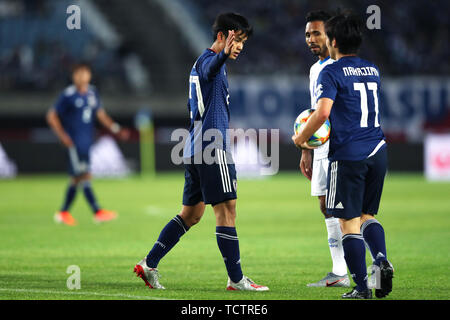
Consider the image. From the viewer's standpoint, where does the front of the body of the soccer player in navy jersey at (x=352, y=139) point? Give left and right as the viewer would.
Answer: facing away from the viewer and to the left of the viewer

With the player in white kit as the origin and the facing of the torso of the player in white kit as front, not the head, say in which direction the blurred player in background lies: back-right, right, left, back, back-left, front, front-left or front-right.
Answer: right

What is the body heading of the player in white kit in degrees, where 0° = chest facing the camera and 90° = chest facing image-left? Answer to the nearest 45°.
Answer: approximately 45°

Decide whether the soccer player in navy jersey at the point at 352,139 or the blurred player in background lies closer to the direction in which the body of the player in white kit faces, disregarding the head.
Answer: the soccer player in navy jersey

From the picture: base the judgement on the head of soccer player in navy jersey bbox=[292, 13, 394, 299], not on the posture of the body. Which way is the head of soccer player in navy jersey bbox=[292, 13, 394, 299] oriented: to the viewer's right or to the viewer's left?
to the viewer's left

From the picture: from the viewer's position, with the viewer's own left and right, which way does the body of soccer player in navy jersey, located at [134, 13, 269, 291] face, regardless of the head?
facing to the right of the viewer

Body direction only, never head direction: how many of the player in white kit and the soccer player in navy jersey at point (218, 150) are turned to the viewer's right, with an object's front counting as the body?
1

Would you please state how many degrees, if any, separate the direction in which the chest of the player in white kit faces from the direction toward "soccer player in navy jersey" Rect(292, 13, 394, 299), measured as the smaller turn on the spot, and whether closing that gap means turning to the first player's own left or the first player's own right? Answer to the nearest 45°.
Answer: approximately 45° to the first player's own left

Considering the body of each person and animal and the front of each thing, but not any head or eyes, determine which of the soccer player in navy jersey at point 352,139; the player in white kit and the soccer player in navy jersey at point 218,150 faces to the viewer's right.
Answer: the soccer player in navy jersey at point 218,150

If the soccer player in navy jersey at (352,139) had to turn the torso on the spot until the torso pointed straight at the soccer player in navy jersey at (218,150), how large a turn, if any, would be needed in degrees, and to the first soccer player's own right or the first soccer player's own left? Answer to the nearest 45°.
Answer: approximately 45° to the first soccer player's own left

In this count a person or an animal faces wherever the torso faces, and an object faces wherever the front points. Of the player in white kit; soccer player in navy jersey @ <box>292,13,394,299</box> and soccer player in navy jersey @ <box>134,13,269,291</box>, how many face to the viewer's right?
1

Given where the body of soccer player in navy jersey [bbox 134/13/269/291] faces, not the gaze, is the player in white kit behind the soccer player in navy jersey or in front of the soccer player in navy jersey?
in front
